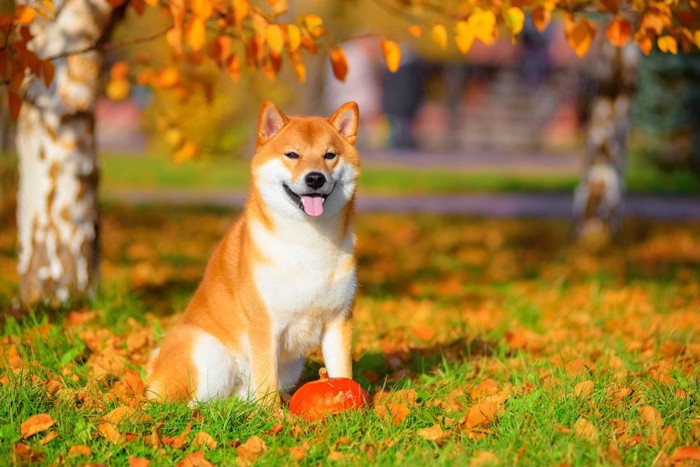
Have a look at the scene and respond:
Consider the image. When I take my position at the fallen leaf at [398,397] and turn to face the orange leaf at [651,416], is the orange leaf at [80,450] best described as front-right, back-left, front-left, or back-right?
back-right

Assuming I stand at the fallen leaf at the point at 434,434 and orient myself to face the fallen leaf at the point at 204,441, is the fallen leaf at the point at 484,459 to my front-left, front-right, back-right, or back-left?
back-left

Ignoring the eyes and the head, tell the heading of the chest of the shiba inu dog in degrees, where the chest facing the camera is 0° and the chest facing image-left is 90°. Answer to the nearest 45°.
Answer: approximately 315°

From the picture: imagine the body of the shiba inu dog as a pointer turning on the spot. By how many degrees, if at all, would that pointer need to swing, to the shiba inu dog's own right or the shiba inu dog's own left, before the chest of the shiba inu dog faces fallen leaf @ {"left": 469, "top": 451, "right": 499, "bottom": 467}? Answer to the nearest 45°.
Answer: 0° — it already faces it

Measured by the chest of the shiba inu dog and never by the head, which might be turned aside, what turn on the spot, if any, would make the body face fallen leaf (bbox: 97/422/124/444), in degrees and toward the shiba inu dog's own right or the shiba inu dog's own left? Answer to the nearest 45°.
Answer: approximately 90° to the shiba inu dog's own right

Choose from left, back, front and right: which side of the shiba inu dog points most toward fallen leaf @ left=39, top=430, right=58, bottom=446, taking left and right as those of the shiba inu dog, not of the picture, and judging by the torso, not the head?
right
